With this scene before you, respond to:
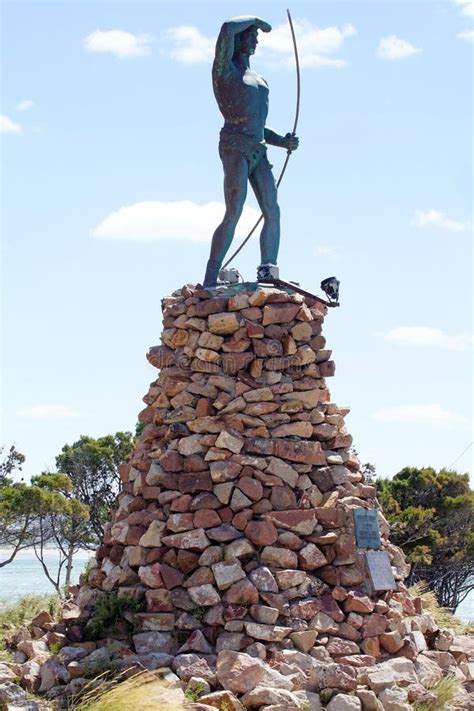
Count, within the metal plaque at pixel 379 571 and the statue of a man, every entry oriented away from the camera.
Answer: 0

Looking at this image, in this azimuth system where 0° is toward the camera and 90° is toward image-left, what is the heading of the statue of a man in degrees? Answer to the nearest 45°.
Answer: approximately 315°
